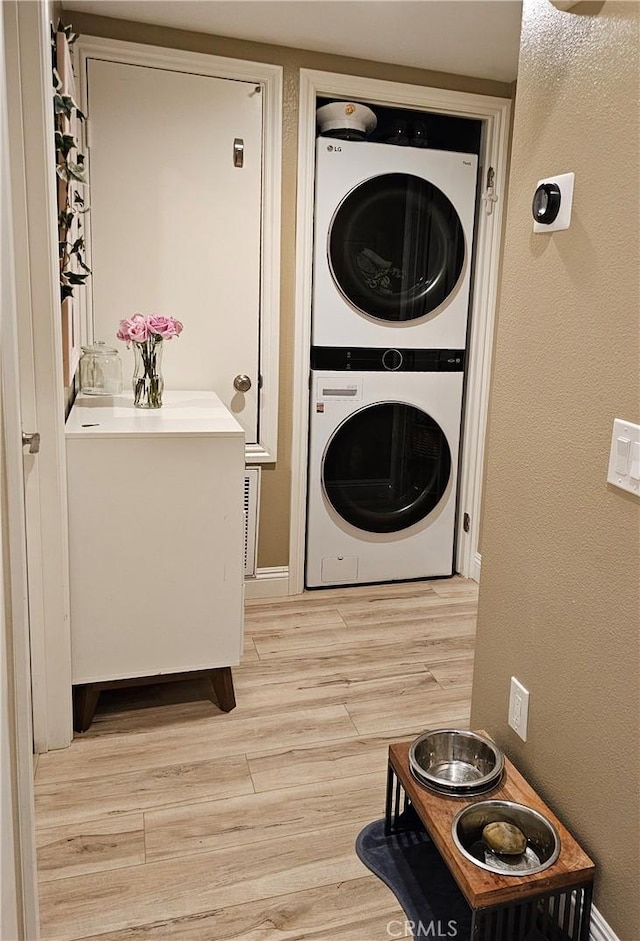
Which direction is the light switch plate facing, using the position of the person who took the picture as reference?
facing the viewer and to the left of the viewer

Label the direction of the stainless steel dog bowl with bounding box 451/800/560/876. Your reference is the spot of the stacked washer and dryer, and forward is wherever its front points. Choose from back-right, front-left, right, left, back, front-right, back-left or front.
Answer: front

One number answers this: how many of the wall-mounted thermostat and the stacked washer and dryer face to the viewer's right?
0

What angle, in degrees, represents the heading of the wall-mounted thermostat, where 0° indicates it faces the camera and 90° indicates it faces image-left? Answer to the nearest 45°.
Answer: approximately 45°

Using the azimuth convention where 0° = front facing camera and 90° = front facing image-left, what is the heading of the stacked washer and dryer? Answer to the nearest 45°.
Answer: approximately 0°

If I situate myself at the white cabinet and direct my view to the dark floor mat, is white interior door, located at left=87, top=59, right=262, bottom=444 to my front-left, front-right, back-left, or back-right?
back-left

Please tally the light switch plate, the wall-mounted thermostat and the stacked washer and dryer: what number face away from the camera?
0

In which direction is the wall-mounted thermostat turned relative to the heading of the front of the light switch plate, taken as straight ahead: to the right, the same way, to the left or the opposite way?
the same way

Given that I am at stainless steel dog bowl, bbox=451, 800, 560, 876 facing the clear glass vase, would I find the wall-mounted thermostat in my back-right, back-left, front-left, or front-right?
front-right

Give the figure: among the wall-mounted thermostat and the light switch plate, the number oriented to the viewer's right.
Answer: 0
